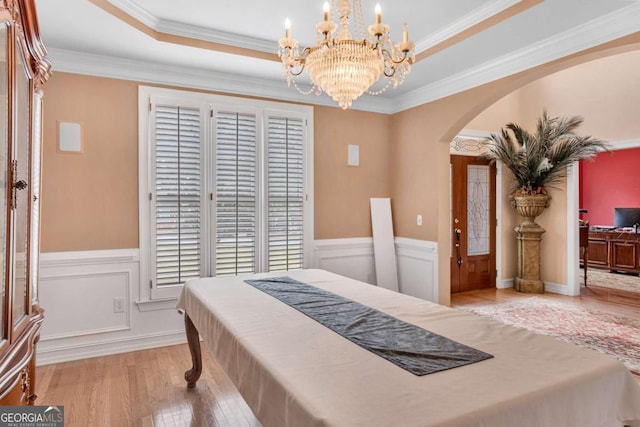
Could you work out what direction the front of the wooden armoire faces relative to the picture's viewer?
facing to the right of the viewer

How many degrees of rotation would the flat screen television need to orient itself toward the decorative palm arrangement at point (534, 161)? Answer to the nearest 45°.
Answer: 0° — it already faces it

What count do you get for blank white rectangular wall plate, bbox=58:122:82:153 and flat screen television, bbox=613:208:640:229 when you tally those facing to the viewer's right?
0

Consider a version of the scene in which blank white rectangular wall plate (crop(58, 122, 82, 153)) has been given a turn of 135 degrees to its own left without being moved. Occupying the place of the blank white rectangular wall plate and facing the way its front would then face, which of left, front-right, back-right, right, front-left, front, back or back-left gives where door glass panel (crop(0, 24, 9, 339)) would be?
back-right

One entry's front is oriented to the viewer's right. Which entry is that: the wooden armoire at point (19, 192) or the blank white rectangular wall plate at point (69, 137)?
the wooden armoire

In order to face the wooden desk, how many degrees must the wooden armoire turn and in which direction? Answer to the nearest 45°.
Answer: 0° — it already faces it

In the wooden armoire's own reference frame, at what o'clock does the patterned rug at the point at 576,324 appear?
The patterned rug is roughly at 12 o'clock from the wooden armoire.

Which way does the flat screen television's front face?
toward the camera

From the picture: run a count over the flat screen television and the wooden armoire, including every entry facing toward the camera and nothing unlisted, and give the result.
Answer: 1

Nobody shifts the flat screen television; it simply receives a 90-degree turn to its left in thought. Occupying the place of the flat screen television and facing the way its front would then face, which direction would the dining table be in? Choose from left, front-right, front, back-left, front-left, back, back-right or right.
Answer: right

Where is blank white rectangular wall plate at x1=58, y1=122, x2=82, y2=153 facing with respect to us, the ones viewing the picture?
facing the viewer

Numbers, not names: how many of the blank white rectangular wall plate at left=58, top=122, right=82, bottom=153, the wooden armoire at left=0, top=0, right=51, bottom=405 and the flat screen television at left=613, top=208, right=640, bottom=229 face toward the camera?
2

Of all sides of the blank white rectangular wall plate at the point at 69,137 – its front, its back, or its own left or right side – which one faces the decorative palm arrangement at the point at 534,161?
left

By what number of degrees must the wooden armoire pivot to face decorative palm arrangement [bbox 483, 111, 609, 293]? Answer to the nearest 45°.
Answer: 0° — it already faces it

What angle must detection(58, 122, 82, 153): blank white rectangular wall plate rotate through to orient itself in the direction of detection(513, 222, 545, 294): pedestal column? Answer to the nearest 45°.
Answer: approximately 90° to its left
